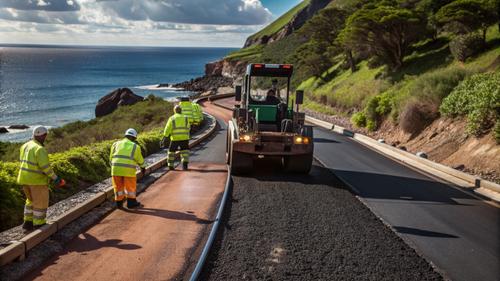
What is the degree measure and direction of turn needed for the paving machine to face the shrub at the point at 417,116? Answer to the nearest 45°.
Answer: approximately 135° to its left

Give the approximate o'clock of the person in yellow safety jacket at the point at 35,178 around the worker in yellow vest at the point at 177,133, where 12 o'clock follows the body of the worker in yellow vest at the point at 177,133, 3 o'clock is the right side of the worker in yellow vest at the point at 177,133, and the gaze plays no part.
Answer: the person in yellow safety jacket at the point at 35,178 is roughly at 7 o'clock from the worker in yellow vest at the point at 177,133.

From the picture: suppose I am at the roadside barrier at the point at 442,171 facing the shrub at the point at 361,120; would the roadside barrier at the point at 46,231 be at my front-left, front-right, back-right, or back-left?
back-left

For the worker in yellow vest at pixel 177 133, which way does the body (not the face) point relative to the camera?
away from the camera

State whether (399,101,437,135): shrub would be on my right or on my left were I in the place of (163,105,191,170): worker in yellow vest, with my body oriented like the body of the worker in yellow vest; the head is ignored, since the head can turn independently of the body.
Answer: on my right

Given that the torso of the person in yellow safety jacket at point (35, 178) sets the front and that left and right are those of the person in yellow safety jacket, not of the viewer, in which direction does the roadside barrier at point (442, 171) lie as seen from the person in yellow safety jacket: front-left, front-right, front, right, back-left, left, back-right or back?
front-right

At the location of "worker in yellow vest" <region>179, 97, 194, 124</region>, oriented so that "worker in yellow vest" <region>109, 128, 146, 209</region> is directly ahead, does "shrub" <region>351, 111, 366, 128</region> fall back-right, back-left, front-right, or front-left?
back-left

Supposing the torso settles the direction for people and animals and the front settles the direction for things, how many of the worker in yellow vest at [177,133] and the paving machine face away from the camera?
1

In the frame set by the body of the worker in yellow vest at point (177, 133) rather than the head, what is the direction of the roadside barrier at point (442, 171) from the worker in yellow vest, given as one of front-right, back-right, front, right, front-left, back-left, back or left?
right
